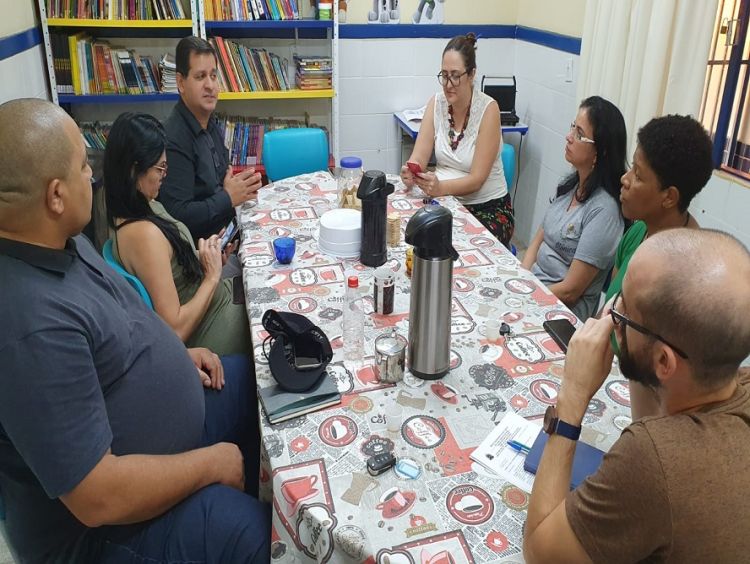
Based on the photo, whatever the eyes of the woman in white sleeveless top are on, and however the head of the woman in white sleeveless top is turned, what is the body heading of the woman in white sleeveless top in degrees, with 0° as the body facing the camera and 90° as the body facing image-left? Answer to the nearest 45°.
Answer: approximately 45°

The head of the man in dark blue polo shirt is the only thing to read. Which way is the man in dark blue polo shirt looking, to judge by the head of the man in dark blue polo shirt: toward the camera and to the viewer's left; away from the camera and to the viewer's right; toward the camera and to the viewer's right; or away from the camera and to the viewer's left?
away from the camera and to the viewer's right

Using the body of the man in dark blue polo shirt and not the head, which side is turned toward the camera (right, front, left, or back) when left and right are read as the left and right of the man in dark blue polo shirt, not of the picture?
right

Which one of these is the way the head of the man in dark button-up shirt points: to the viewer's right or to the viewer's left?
to the viewer's right

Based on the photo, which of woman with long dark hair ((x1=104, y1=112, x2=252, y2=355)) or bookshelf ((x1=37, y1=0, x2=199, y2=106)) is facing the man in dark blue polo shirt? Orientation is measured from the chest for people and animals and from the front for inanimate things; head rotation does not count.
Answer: the bookshelf

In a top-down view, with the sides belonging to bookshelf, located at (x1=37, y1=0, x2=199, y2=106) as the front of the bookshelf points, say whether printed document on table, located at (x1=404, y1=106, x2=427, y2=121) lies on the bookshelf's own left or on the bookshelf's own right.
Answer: on the bookshelf's own left

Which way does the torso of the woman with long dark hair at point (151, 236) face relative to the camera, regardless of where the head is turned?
to the viewer's right

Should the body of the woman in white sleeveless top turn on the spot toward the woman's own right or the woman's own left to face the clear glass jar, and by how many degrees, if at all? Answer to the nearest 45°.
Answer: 0° — they already face it

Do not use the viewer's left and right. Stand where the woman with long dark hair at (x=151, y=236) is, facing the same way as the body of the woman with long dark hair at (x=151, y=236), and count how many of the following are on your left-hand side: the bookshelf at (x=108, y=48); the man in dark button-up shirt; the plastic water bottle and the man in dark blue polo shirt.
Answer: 2

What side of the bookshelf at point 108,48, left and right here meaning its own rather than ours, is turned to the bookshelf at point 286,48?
left

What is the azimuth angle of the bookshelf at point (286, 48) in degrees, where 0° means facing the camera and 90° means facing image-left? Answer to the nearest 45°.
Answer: approximately 0°

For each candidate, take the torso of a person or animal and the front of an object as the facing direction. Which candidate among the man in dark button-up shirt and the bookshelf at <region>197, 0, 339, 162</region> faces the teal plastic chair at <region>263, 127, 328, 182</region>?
the bookshelf
